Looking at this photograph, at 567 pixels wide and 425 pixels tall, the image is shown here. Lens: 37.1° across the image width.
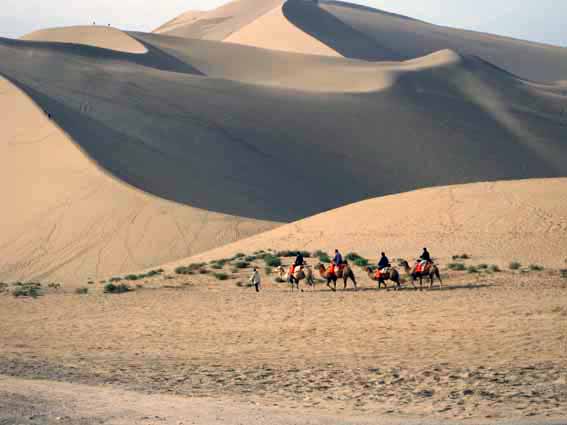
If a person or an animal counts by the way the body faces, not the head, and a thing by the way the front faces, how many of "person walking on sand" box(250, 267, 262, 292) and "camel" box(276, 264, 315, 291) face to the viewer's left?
2

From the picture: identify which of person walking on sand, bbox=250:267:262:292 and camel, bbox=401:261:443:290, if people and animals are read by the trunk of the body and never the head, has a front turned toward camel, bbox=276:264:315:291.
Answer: camel, bbox=401:261:443:290

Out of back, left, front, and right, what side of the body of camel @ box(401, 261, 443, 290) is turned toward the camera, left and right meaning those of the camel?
left

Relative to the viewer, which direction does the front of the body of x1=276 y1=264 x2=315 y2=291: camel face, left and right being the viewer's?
facing to the left of the viewer

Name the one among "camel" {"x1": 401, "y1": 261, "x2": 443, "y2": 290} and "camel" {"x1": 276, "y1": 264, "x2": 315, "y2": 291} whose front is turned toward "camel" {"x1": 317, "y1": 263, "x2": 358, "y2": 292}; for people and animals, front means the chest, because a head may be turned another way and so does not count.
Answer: "camel" {"x1": 401, "y1": 261, "x2": 443, "y2": 290}

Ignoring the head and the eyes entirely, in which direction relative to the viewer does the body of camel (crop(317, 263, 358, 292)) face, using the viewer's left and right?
facing to the left of the viewer

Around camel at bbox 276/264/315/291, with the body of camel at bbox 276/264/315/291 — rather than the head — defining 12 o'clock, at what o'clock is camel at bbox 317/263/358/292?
camel at bbox 317/263/358/292 is roughly at 7 o'clock from camel at bbox 276/264/315/291.

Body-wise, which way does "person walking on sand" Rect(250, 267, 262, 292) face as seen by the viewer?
to the viewer's left

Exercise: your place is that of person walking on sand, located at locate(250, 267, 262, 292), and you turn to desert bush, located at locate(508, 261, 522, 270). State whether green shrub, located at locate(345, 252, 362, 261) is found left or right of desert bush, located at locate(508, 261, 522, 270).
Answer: left

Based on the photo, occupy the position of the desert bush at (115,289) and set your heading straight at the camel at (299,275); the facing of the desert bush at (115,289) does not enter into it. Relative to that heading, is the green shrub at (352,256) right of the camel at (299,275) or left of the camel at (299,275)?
left

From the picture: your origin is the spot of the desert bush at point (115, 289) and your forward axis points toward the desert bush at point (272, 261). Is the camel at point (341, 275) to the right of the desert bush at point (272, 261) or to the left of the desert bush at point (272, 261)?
right

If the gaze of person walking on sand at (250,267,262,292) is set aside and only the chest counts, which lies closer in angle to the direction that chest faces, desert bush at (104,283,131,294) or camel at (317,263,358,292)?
the desert bush

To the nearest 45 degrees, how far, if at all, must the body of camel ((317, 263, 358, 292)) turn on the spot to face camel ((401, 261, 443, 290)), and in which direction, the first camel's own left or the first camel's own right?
approximately 180°
